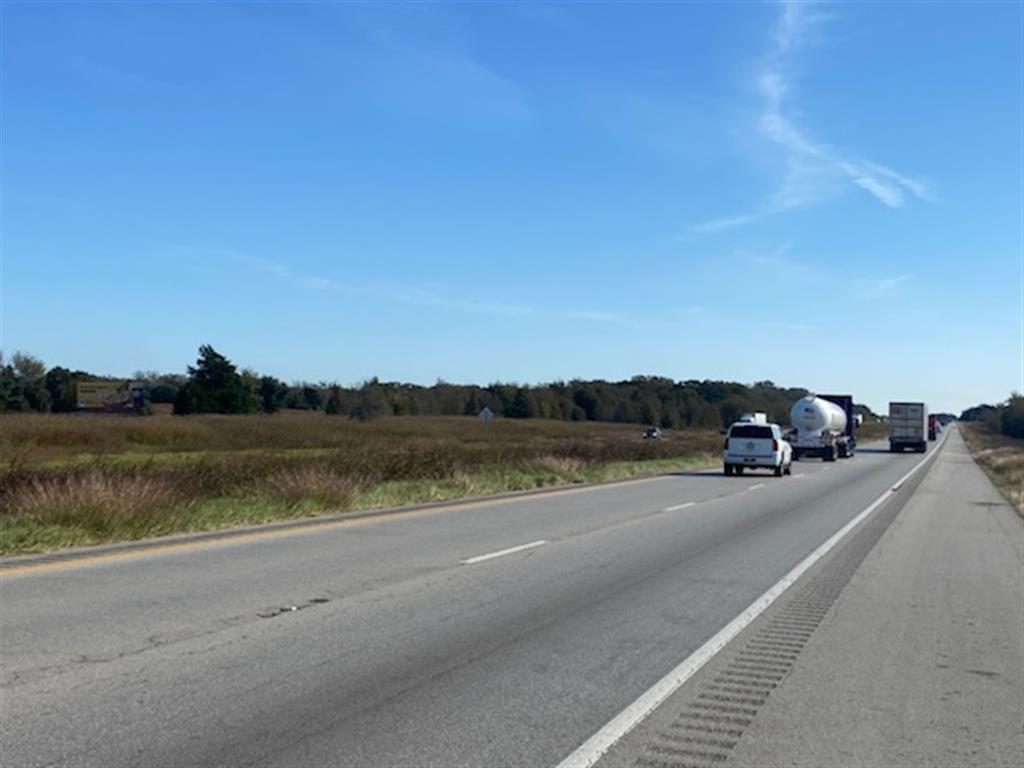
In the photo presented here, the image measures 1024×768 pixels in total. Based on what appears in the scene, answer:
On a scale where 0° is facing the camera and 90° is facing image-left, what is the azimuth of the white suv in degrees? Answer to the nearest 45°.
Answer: approximately 180°
